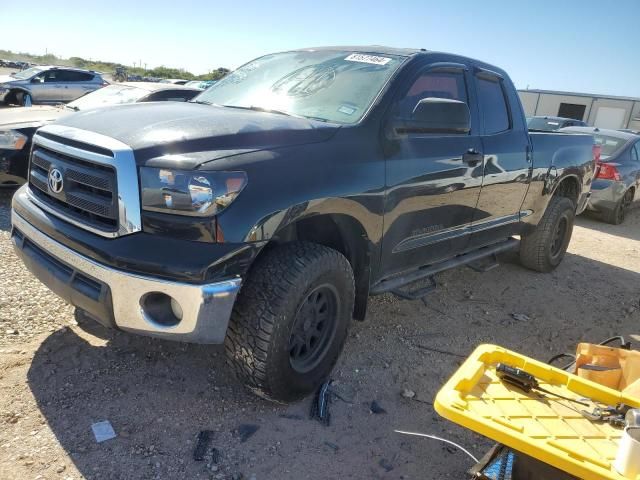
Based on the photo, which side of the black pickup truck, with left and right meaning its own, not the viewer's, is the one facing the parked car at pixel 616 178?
back

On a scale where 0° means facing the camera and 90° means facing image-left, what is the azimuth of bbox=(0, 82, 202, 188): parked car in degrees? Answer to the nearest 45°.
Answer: approximately 45°

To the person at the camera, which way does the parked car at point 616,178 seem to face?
facing away from the viewer and to the right of the viewer

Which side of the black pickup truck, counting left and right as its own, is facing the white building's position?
back

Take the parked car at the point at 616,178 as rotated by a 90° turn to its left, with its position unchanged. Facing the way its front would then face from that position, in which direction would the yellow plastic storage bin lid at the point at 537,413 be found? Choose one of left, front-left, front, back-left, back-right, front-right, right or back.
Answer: back-left

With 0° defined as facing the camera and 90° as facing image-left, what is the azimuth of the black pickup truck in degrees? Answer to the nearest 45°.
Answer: approximately 45°

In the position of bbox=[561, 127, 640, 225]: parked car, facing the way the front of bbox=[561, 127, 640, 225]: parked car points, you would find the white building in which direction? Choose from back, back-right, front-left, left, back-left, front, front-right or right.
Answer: front-left
